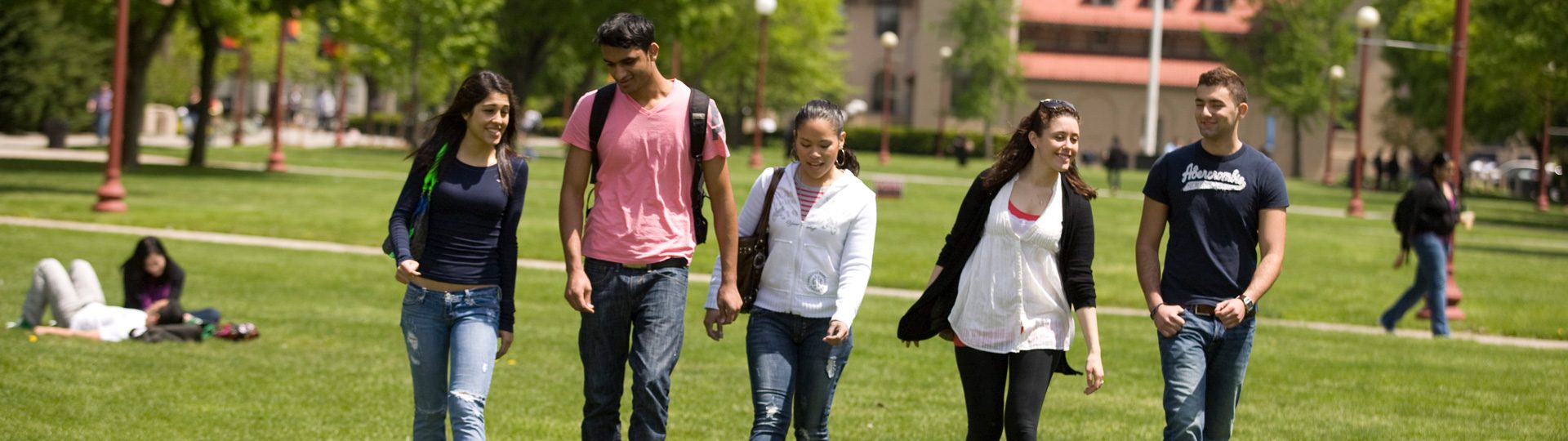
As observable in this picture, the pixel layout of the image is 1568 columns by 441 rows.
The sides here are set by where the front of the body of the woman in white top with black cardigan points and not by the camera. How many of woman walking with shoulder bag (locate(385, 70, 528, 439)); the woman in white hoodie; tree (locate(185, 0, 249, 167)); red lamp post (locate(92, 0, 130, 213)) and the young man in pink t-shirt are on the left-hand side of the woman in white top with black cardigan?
0

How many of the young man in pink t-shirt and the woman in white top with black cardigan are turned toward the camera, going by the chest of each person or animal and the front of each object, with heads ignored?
2

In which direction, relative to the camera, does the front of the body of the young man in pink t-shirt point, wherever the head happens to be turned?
toward the camera

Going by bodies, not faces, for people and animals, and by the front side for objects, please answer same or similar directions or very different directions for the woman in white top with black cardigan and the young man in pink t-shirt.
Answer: same or similar directions

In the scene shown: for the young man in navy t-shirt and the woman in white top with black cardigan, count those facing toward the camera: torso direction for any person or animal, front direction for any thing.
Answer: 2

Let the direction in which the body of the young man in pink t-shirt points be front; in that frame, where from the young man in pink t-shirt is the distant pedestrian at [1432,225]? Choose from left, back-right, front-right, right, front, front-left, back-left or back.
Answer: back-left

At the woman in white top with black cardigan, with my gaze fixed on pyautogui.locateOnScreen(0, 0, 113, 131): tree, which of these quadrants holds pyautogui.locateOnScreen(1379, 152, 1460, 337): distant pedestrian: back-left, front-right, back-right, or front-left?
front-right

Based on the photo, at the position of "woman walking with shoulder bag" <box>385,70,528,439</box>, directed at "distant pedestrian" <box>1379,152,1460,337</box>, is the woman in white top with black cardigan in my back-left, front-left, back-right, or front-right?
front-right

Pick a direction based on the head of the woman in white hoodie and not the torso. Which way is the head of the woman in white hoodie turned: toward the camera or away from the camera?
toward the camera

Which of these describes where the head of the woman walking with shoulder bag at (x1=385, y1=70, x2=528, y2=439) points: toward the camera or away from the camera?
toward the camera

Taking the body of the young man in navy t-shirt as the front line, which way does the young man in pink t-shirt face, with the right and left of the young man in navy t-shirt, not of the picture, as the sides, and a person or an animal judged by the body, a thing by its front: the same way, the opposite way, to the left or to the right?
the same way

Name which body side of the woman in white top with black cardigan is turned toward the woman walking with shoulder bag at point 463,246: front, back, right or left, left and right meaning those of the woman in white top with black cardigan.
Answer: right

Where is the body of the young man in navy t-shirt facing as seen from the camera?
toward the camera

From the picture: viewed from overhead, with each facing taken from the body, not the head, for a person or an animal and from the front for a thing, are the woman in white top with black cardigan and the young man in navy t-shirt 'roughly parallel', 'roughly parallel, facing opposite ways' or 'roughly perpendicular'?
roughly parallel

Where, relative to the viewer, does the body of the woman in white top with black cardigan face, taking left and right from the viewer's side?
facing the viewer

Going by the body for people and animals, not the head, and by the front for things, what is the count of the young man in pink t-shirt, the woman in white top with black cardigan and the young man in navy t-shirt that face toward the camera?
3

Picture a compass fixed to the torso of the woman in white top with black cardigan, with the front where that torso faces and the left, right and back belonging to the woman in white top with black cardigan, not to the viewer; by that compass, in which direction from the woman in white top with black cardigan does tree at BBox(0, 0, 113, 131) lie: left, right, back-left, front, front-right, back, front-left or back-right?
back-right

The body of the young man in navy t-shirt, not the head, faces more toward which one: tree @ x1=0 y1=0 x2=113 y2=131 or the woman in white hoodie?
the woman in white hoodie
